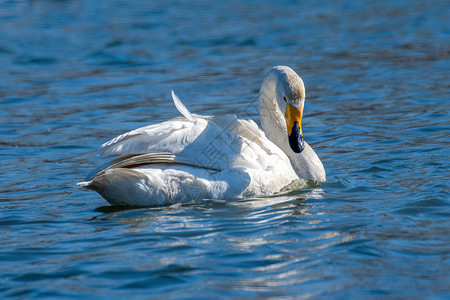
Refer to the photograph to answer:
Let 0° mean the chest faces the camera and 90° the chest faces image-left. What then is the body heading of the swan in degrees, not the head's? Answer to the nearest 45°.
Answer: approximately 270°
